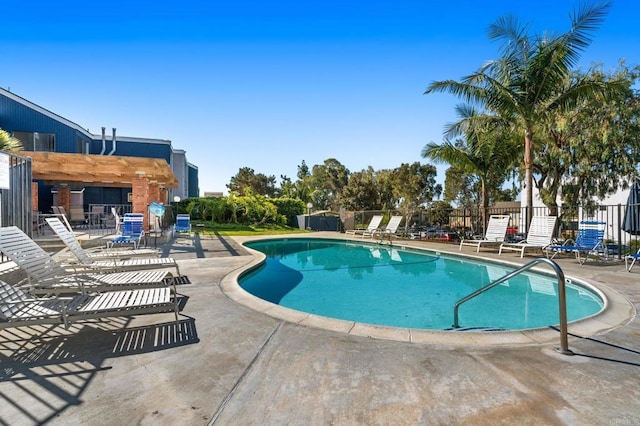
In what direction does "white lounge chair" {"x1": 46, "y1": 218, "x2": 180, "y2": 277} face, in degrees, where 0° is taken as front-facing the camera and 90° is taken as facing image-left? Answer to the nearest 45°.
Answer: approximately 270°

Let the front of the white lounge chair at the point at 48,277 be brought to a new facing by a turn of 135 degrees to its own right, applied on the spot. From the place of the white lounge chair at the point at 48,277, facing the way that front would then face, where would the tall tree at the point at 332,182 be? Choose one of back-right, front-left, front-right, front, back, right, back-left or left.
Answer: back

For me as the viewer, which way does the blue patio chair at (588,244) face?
facing the viewer and to the left of the viewer

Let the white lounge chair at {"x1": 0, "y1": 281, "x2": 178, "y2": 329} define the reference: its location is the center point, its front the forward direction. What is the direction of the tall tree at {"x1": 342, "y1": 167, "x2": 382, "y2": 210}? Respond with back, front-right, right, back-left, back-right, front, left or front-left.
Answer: front-left

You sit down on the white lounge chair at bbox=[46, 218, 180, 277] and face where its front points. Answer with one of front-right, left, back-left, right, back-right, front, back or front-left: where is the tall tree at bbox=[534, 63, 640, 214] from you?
front

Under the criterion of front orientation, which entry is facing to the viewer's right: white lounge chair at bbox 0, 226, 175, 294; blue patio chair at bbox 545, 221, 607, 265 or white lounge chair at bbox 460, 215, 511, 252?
white lounge chair at bbox 0, 226, 175, 294

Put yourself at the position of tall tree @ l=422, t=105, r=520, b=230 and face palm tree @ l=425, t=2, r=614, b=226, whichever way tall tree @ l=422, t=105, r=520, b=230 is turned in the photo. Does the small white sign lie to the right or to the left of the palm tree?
right

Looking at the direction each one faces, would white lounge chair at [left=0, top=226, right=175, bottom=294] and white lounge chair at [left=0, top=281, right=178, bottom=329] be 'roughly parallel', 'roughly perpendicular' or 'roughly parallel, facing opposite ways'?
roughly parallel

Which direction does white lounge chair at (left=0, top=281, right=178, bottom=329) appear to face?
to the viewer's right

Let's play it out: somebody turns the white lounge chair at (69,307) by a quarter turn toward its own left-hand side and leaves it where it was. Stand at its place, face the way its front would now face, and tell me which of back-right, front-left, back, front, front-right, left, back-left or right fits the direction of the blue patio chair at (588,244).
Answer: right

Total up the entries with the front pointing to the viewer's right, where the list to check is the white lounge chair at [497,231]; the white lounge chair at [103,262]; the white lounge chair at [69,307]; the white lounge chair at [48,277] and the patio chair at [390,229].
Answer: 3

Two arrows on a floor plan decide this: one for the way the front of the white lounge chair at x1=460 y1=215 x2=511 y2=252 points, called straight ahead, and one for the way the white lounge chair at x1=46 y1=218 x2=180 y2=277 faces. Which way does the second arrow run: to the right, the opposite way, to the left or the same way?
the opposite way

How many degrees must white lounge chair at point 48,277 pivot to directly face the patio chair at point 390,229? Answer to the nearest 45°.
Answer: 0° — it already faces it

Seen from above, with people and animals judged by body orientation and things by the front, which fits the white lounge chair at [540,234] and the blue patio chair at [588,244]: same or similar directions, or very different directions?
same or similar directions

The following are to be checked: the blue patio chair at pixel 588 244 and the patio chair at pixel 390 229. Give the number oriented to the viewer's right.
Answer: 0

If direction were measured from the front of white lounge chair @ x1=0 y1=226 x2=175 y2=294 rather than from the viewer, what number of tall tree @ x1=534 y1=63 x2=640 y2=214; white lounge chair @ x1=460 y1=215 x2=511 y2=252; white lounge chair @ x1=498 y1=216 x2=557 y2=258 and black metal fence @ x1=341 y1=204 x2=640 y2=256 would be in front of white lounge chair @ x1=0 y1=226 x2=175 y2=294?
4

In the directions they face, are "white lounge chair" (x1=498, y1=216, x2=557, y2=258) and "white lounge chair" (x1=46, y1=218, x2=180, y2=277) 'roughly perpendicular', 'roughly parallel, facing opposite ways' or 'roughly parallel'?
roughly parallel, facing opposite ways
